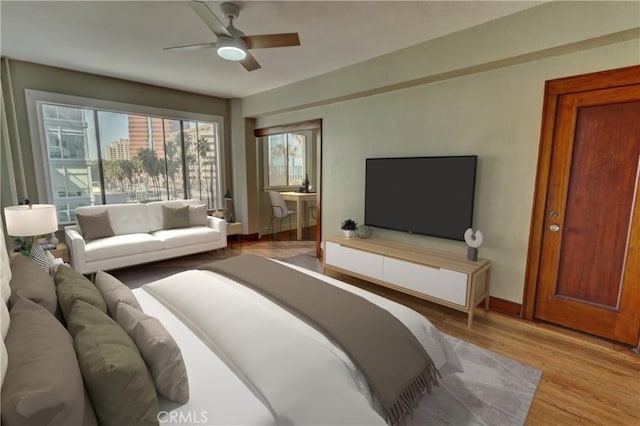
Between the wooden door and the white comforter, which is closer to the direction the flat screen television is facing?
the white comforter

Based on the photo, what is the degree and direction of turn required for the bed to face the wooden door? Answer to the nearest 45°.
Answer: approximately 45° to its right

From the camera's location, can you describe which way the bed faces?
facing away from the viewer and to the right of the viewer

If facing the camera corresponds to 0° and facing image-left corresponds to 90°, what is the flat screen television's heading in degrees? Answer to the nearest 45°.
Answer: approximately 45°

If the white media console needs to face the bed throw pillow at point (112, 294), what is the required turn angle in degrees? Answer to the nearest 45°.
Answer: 0° — it already faces it

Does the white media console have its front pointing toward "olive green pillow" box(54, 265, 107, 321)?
yes

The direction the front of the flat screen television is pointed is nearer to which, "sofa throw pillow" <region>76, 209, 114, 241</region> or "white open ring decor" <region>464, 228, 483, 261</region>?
the sofa throw pillow

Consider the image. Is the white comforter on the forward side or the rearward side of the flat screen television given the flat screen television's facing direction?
on the forward side
